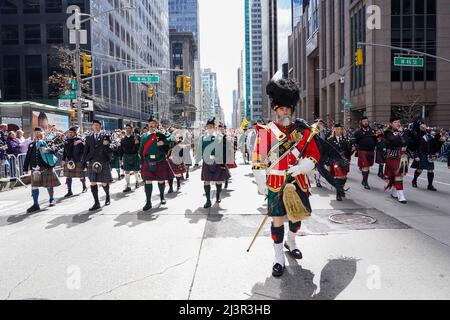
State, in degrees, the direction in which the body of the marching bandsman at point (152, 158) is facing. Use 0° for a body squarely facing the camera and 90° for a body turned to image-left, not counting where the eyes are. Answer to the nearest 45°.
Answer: approximately 0°

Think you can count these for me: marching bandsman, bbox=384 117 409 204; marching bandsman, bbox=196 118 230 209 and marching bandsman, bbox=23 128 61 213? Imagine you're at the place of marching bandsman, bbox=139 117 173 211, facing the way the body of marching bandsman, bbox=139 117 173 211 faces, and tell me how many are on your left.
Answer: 2

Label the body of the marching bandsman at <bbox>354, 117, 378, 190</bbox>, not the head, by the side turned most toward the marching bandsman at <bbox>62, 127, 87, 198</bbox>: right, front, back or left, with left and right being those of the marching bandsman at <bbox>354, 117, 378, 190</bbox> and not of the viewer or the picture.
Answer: right

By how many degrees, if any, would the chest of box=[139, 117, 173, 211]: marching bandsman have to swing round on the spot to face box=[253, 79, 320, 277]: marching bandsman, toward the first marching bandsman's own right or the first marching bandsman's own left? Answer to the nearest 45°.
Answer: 0° — they already face them

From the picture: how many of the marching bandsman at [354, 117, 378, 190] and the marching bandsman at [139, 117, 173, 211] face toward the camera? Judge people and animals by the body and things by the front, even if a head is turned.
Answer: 2

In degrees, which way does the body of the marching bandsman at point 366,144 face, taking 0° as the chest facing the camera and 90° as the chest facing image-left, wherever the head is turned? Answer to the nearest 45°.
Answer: approximately 0°

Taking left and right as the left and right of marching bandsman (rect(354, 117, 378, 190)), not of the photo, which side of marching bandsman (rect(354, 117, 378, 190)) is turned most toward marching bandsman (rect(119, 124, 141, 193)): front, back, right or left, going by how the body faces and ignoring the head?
right

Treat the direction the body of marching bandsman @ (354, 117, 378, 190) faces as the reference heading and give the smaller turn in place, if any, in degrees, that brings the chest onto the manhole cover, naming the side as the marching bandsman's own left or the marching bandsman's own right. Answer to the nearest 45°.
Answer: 0° — they already face it

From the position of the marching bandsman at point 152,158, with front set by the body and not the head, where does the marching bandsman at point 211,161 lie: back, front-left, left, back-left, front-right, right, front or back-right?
left

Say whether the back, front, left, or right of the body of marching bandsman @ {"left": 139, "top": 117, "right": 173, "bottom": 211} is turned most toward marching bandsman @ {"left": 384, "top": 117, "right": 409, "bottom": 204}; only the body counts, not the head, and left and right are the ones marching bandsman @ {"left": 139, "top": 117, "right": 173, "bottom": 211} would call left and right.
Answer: left
